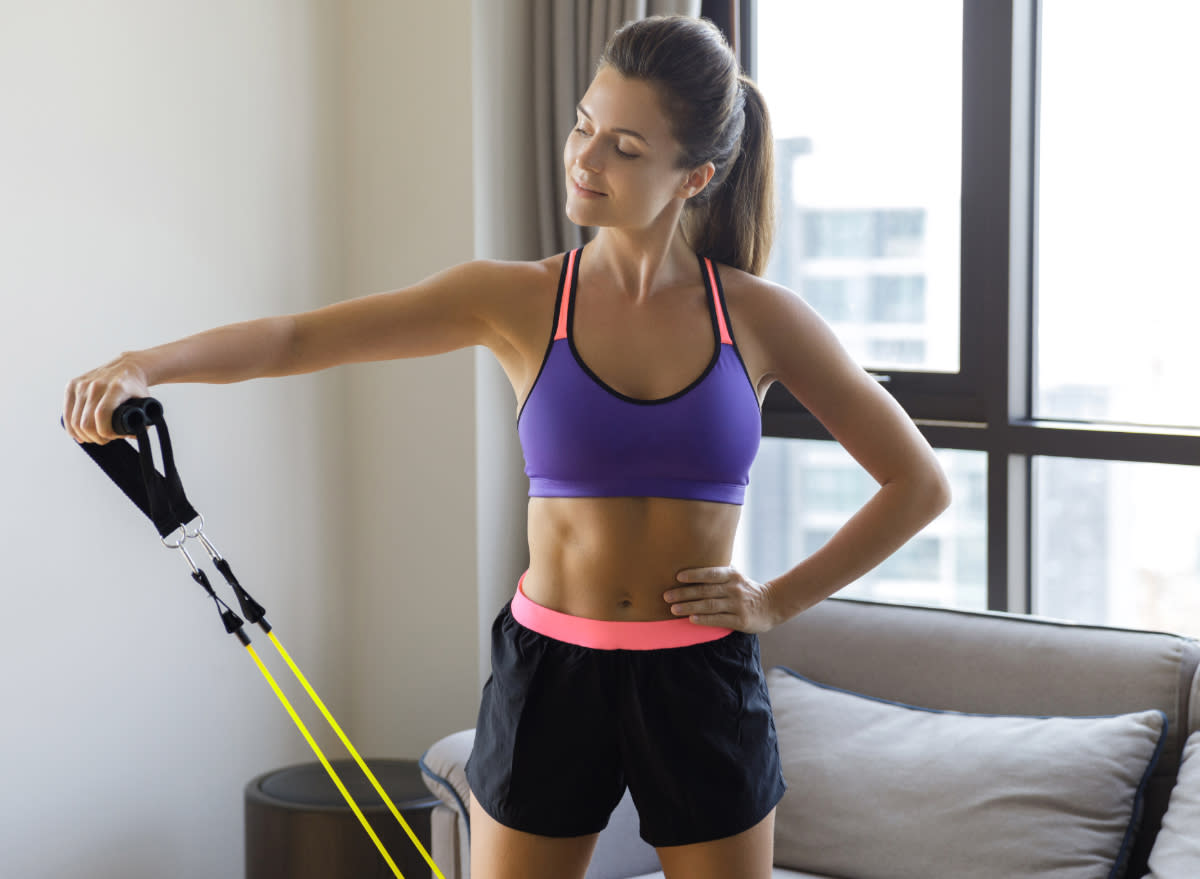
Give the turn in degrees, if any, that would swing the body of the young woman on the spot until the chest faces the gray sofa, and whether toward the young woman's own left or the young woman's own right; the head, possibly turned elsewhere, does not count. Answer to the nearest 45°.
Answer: approximately 135° to the young woman's own left

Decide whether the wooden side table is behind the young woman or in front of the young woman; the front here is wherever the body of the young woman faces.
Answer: behind

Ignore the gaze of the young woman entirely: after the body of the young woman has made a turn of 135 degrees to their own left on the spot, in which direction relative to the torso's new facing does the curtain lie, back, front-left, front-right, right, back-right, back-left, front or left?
front-left

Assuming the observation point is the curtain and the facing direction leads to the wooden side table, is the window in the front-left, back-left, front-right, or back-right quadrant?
back-left

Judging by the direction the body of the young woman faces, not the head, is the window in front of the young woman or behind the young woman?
behind

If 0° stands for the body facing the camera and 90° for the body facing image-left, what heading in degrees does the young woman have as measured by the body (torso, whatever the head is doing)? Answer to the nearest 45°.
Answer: approximately 0°
